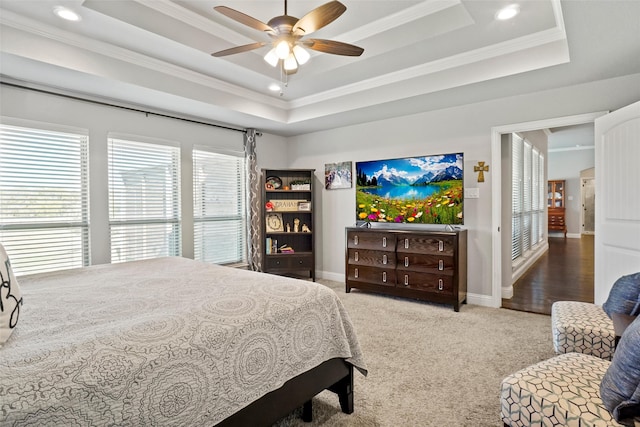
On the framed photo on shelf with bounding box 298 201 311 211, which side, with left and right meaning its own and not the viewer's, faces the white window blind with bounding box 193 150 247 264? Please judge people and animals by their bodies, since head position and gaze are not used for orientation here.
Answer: right

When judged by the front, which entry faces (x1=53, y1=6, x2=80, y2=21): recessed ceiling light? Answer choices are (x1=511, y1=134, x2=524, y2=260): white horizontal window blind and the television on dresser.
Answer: the television on dresser

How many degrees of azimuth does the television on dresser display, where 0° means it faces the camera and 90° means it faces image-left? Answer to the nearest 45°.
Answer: approximately 45°

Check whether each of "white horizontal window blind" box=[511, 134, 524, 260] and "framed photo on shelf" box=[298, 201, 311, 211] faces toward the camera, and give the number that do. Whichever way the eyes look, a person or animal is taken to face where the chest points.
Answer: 1

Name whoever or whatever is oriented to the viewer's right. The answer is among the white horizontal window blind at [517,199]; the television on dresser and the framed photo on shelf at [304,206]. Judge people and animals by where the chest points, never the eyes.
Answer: the white horizontal window blind

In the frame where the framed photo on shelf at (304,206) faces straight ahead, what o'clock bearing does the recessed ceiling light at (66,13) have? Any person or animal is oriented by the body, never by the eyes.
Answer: The recessed ceiling light is roughly at 1 o'clock from the framed photo on shelf.

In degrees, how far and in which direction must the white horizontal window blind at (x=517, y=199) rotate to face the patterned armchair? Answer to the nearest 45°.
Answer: approximately 90° to its right

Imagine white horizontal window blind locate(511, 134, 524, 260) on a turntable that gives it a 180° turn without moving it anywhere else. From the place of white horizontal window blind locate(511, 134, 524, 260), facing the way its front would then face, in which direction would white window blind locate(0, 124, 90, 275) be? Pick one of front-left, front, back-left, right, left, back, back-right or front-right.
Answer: front-left

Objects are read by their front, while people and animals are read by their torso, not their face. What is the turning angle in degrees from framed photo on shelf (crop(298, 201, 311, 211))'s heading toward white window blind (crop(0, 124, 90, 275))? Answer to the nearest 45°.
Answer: approximately 45° to its right

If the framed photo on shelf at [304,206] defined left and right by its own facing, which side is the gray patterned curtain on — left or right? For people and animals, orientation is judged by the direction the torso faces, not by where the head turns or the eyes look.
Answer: on its right

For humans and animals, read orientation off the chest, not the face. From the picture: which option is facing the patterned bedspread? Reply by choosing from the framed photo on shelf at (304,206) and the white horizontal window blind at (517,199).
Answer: the framed photo on shelf

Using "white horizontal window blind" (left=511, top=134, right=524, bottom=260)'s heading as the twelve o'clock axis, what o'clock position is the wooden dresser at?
The wooden dresser is roughly at 4 o'clock from the white horizontal window blind.

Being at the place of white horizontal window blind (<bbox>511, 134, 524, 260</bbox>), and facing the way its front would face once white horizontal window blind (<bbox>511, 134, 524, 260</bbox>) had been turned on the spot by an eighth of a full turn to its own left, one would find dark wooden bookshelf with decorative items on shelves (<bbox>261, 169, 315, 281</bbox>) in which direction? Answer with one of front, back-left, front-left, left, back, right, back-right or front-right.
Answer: back

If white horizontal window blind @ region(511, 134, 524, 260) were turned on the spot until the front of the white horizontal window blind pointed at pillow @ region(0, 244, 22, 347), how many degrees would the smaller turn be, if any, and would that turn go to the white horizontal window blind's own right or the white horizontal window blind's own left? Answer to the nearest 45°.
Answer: approximately 90° to the white horizontal window blind's own right

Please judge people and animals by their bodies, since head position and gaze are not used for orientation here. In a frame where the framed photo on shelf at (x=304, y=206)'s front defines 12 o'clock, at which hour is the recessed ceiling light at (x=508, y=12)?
The recessed ceiling light is roughly at 11 o'clock from the framed photo on shelf.

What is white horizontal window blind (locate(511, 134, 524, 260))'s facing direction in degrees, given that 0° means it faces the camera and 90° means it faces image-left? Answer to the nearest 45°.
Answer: approximately 270°

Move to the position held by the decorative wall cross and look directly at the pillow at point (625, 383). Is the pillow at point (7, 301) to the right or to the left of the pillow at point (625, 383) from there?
right

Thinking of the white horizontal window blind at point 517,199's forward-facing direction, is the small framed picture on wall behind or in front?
behind

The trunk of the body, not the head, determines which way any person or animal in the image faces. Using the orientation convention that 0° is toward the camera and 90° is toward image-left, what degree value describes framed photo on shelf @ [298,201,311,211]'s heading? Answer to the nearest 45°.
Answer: approximately 0°

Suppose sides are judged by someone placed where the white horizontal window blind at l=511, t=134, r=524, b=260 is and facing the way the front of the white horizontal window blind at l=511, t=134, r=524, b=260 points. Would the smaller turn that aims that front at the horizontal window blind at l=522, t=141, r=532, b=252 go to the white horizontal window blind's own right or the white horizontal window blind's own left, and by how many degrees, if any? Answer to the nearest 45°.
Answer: approximately 90° to the white horizontal window blind's own left

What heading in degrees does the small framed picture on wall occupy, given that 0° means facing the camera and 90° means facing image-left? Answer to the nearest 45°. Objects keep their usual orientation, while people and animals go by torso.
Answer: approximately 45°

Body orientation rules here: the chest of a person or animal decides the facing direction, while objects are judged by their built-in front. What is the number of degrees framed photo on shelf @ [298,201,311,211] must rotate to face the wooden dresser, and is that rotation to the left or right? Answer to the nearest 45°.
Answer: approximately 45° to its left
